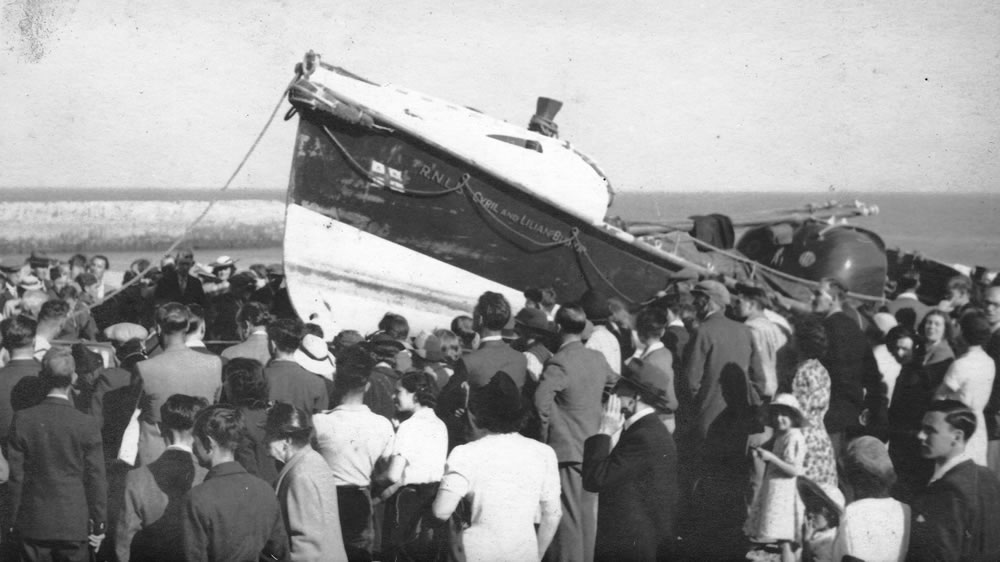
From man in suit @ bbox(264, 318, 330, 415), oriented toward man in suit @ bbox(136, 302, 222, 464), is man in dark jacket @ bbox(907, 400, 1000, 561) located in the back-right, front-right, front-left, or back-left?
back-left

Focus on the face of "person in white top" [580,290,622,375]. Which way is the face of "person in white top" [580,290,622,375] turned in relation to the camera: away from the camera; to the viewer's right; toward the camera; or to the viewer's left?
away from the camera

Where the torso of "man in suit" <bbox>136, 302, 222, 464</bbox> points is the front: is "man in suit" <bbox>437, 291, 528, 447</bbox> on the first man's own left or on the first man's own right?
on the first man's own right

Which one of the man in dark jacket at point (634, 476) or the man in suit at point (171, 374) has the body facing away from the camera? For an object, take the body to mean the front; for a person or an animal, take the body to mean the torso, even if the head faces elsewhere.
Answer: the man in suit

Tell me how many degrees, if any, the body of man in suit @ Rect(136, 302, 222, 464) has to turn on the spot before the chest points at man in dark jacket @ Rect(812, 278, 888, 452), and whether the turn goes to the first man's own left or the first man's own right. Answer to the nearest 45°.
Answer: approximately 90° to the first man's own right

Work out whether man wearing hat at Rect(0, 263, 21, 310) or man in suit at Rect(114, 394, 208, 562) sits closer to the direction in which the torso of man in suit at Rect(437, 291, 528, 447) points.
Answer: the man wearing hat

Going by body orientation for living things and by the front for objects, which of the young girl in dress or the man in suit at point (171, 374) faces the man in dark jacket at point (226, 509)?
the young girl in dress

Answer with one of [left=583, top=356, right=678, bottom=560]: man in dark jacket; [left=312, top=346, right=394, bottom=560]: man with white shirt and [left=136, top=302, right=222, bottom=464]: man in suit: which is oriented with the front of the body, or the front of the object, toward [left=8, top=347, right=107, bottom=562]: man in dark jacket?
[left=583, top=356, right=678, bottom=560]: man in dark jacket

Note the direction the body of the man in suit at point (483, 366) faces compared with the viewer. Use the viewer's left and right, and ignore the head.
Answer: facing away from the viewer

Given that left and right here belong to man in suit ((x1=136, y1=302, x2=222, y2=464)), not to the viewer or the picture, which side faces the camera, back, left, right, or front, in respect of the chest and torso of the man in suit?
back

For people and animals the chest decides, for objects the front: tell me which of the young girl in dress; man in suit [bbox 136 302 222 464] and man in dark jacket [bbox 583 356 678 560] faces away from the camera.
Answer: the man in suit

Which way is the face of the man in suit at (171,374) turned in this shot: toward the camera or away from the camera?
away from the camera

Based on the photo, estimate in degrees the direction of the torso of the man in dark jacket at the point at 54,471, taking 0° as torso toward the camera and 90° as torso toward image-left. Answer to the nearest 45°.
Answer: approximately 180°

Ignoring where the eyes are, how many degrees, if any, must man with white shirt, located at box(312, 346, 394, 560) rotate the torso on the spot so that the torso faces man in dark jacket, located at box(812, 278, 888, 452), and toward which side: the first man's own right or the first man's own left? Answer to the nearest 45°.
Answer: approximately 45° to the first man's own right

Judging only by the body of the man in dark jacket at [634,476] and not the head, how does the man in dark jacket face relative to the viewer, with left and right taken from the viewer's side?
facing to the left of the viewer

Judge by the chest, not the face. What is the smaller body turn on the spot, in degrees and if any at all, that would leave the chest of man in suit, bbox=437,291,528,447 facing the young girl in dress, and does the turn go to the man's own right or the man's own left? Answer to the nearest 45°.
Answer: approximately 90° to the man's own right

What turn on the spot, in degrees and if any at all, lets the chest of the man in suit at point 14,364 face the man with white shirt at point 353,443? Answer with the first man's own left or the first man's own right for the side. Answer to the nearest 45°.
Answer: approximately 90° to the first man's own right
